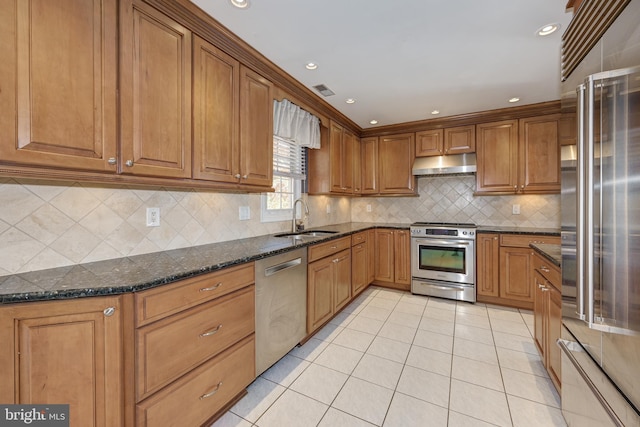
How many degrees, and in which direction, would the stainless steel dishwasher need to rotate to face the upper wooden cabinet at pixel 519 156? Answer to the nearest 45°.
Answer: approximately 45° to its left

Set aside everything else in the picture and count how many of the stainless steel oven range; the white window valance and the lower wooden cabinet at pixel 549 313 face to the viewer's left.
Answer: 1

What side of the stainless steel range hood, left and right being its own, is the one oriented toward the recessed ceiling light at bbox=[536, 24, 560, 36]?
front

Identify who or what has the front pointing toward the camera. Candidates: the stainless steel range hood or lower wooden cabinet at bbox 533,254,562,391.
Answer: the stainless steel range hood

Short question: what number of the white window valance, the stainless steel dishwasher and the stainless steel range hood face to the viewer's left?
0

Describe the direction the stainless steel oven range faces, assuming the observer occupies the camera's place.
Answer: facing the viewer

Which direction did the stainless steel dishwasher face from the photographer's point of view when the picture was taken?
facing the viewer and to the right of the viewer

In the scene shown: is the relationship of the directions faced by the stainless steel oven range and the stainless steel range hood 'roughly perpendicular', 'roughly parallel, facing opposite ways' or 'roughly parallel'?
roughly parallel

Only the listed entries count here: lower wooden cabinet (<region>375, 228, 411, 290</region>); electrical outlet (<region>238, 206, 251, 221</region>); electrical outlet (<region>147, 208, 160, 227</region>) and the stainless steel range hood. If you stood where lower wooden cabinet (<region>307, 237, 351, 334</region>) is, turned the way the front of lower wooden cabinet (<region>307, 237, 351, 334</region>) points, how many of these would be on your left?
2

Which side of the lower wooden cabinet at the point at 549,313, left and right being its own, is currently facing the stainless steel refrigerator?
left

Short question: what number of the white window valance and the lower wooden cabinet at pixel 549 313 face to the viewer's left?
1

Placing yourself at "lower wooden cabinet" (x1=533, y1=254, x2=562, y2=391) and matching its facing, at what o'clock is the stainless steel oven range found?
The stainless steel oven range is roughly at 2 o'clock from the lower wooden cabinet.

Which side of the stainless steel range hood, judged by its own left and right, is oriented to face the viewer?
front

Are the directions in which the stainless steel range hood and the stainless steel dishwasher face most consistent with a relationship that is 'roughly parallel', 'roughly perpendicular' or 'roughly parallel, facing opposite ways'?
roughly perpendicular

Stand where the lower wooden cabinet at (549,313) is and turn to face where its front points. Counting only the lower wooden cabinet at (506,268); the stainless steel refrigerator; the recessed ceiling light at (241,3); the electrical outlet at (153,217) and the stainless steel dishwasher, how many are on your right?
1

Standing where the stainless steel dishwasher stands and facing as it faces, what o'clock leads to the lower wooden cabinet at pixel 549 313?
The lower wooden cabinet is roughly at 11 o'clock from the stainless steel dishwasher.

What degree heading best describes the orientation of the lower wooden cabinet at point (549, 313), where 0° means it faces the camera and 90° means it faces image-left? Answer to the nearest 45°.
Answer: approximately 90°

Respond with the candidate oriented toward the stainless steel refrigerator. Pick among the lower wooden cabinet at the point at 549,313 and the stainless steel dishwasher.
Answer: the stainless steel dishwasher
